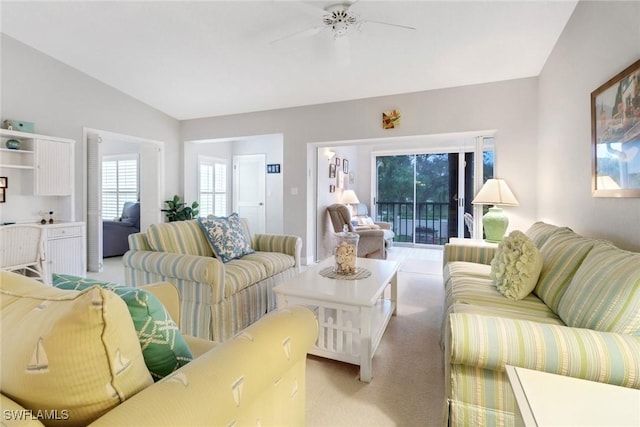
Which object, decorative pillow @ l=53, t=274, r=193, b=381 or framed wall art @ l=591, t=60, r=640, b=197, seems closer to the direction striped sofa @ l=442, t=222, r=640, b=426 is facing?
the decorative pillow

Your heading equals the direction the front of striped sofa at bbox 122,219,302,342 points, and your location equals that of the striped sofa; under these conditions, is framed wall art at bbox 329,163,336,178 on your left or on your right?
on your left

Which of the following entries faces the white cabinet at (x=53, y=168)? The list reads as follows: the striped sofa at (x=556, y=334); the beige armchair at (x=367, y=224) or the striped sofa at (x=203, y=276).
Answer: the striped sofa at (x=556, y=334)

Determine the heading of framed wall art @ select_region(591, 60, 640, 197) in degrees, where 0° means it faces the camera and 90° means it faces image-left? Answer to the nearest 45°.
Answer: approximately 45°

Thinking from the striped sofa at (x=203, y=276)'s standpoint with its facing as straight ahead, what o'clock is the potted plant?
The potted plant is roughly at 7 o'clock from the striped sofa.

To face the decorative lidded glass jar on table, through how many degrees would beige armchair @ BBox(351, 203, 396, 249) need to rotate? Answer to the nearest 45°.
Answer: approximately 45° to its right

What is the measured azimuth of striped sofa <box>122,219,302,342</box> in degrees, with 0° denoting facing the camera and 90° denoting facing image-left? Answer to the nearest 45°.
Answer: approximately 315°

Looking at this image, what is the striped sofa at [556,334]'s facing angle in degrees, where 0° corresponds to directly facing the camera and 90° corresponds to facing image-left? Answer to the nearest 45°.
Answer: approximately 90°

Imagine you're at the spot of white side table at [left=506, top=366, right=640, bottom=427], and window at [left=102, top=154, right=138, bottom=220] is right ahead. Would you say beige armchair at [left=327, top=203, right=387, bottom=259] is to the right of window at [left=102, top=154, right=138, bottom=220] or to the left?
right

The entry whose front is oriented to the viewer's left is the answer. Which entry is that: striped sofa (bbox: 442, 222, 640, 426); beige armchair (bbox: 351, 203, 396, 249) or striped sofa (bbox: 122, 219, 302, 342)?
striped sofa (bbox: 442, 222, 640, 426)

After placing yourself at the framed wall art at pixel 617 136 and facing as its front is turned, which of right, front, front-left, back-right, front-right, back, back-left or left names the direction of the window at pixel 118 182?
front-right
